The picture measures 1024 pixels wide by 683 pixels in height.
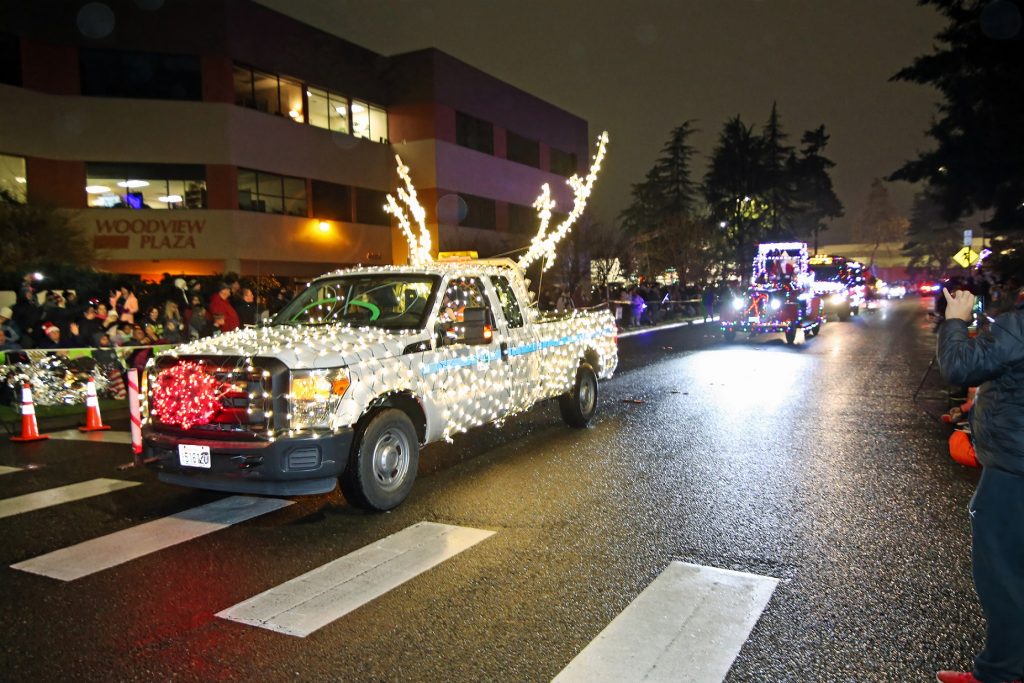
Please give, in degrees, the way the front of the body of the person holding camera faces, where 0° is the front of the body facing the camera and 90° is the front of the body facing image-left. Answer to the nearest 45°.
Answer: approximately 90°

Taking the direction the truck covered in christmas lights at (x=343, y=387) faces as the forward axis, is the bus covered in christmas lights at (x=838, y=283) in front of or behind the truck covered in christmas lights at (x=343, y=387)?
behind

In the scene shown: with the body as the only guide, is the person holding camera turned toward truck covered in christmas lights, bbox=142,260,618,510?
yes

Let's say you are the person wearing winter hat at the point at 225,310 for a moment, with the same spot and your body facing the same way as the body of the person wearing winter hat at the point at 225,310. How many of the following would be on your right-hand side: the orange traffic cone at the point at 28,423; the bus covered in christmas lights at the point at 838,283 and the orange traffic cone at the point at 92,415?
2

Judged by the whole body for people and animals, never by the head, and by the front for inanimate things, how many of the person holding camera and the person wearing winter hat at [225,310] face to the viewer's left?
1

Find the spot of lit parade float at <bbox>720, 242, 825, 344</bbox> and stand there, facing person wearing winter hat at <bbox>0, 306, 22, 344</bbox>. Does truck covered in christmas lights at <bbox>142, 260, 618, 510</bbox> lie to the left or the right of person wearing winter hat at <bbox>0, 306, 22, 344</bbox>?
left

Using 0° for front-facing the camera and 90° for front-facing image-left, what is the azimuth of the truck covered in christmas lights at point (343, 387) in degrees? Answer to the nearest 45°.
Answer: approximately 45°

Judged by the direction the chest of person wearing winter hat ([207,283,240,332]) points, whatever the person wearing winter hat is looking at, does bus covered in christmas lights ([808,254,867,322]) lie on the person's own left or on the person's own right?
on the person's own left

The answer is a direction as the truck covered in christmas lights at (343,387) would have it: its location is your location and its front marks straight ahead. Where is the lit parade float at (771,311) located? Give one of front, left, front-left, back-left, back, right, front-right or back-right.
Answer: back

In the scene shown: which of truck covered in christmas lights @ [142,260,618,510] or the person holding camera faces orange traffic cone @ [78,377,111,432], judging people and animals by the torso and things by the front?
the person holding camera

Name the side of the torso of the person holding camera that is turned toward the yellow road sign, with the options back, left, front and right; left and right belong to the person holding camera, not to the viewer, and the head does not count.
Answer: right

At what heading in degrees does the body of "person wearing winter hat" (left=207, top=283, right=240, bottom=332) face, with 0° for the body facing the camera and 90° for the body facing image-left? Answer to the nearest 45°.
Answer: approximately 315°

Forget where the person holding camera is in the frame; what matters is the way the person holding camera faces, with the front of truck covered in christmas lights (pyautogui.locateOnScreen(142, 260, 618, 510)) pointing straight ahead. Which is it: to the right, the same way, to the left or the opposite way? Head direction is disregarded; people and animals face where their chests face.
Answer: to the right

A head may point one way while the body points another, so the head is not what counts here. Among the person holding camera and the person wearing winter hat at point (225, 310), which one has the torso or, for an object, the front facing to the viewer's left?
the person holding camera

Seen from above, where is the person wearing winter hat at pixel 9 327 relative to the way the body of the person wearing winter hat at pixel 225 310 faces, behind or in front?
behind
